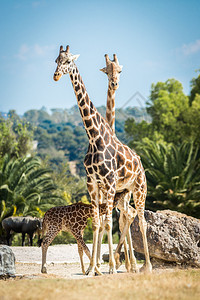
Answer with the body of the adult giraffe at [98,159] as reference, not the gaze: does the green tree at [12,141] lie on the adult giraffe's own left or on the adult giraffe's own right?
on the adult giraffe's own right

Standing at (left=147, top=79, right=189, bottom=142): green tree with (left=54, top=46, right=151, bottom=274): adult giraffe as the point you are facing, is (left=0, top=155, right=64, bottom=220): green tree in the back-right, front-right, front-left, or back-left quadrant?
front-right

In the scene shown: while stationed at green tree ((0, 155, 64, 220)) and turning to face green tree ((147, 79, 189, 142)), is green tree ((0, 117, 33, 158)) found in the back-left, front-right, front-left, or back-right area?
front-left

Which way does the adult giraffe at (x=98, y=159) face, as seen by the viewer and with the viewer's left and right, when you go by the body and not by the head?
facing the viewer and to the left of the viewer
